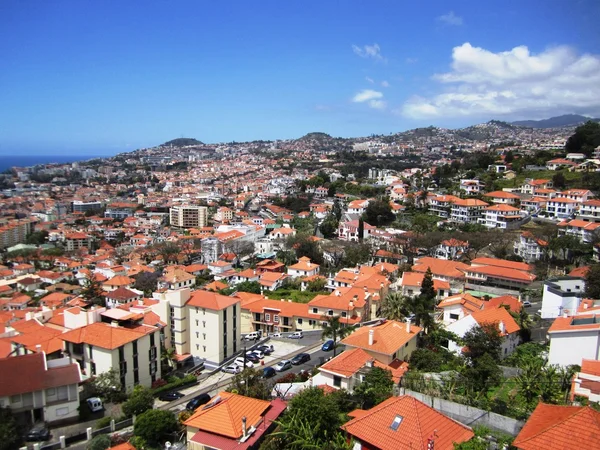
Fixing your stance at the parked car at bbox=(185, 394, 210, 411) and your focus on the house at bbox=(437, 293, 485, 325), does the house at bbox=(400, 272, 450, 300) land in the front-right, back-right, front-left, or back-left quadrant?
front-left

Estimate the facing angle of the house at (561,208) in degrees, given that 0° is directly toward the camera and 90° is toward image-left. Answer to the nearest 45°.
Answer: approximately 45°

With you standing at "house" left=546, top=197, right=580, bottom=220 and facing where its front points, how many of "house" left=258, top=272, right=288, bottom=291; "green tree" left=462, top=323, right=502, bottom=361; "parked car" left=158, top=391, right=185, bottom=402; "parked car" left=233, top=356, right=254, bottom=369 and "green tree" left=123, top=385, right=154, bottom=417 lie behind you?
0

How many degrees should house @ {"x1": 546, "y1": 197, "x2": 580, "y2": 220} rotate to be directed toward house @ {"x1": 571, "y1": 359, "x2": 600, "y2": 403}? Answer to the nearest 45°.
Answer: approximately 45° to its left

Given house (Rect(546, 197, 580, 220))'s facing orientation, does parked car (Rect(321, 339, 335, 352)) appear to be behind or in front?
in front

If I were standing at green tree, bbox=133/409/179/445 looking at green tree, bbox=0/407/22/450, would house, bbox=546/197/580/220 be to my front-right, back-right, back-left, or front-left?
back-right

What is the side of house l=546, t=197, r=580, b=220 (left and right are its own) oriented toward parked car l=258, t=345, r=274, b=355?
front

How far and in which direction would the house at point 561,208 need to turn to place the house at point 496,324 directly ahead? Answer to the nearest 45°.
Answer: approximately 45° to its left

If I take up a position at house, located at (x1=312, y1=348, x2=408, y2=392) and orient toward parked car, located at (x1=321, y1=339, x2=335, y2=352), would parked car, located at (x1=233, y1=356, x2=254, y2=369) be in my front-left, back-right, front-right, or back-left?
front-left

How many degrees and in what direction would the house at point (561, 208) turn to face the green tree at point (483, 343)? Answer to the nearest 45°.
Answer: approximately 45° to its left

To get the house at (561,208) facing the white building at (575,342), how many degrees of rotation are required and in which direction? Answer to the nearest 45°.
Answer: approximately 45° to its left

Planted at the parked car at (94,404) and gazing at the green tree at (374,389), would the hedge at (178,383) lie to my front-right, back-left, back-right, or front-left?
front-left
